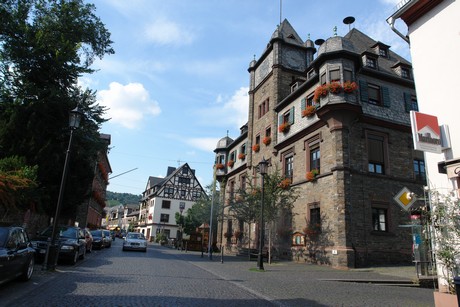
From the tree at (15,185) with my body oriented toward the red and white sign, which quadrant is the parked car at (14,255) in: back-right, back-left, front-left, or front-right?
front-right

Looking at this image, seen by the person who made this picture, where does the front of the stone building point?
facing the viewer and to the left of the viewer

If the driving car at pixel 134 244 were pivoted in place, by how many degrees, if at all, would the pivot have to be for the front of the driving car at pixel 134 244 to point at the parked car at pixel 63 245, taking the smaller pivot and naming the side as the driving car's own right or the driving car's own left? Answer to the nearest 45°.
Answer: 0° — it already faces it

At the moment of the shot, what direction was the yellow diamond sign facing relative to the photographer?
facing the viewer

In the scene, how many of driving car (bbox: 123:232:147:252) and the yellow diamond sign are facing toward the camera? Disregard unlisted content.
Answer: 2

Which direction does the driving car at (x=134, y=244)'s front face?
toward the camera

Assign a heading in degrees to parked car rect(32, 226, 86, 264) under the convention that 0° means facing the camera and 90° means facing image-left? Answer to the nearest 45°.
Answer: approximately 45°

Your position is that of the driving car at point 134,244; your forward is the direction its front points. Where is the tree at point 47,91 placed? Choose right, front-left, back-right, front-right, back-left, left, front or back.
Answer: front-right

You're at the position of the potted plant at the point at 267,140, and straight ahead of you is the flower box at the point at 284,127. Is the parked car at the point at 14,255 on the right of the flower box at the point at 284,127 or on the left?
right

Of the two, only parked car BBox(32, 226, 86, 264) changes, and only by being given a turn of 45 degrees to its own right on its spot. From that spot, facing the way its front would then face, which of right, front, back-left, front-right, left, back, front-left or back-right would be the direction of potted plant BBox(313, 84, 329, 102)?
back

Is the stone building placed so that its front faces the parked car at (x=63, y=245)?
yes
